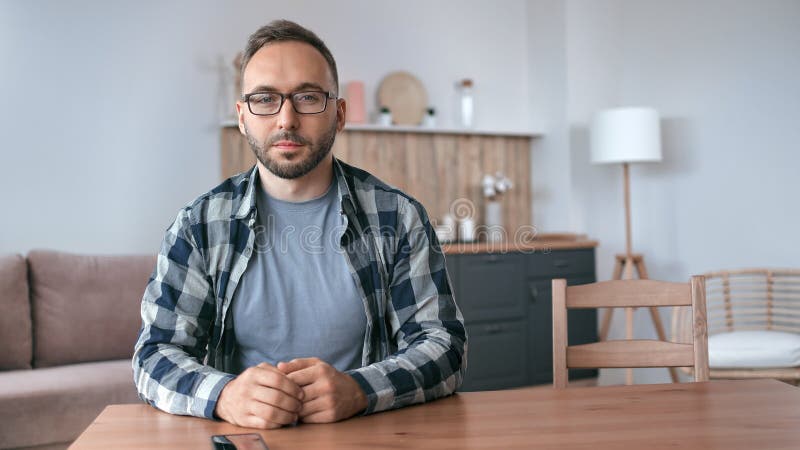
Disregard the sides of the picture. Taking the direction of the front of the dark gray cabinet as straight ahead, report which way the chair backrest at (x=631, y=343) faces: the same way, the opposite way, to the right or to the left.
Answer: the same way

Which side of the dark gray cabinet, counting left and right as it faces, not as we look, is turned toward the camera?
front

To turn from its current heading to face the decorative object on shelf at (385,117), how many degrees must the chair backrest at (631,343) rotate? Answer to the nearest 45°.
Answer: approximately 135° to its right

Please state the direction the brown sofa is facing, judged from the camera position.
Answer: facing the viewer

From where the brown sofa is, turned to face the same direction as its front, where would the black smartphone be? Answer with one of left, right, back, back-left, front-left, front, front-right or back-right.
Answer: front

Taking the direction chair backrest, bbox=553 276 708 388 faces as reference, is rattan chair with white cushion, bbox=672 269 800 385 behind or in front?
behind

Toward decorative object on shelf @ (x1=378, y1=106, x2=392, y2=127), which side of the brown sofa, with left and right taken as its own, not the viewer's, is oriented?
left

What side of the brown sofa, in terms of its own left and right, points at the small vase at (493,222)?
left

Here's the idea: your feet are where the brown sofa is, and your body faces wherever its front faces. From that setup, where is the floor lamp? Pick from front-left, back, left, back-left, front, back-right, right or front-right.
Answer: left

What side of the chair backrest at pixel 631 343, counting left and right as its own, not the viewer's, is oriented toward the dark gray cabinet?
back

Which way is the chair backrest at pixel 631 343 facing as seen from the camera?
toward the camera

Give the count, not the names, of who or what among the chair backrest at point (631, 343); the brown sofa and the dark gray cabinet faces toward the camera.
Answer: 3

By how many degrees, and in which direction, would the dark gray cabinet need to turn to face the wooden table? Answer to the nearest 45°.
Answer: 0° — it already faces it
